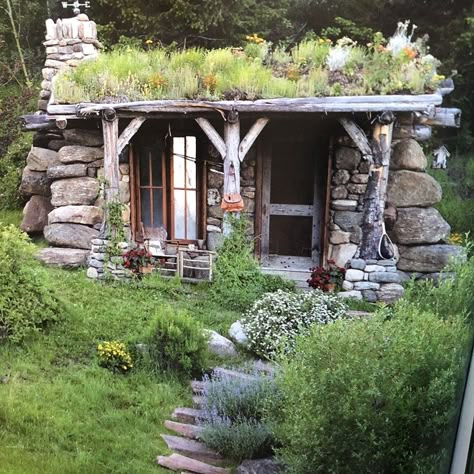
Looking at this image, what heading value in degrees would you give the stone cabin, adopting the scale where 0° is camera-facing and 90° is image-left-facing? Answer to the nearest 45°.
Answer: approximately 0°
